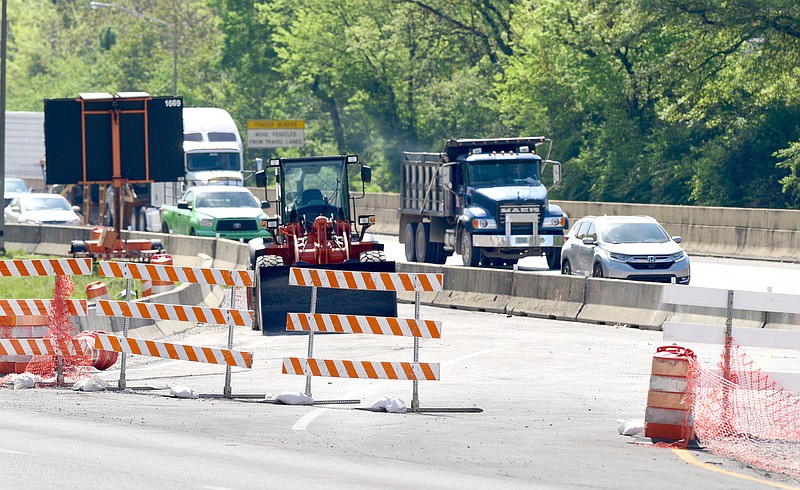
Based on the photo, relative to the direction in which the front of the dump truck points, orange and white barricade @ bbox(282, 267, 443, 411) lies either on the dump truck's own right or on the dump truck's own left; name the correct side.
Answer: on the dump truck's own right

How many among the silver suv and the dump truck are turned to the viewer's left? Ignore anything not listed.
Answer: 0

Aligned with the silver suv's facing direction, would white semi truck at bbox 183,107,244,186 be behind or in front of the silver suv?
behind

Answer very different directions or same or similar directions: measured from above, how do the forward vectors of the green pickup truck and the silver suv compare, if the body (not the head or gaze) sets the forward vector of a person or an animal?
same or similar directions

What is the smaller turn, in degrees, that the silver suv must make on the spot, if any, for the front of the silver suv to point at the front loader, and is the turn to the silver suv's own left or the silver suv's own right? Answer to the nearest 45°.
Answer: approximately 90° to the silver suv's own right

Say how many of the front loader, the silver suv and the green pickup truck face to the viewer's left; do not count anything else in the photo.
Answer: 0

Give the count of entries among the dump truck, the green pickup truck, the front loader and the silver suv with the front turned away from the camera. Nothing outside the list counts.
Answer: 0

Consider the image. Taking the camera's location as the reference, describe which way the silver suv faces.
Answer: facing the viewer and to the right of the viewer

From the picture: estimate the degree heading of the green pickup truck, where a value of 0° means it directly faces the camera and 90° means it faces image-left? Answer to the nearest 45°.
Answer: approximately 315°

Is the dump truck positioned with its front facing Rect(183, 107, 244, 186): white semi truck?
no

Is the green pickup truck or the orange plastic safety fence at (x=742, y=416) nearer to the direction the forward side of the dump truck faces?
the orange plastic safety fence

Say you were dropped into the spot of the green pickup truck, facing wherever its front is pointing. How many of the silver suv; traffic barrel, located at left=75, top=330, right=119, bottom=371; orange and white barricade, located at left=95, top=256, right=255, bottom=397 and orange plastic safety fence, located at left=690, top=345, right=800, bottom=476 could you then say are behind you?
0

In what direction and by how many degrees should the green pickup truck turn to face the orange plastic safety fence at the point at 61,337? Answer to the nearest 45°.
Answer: approximately 45° to its right

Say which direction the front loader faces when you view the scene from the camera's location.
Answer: facing the viewer
